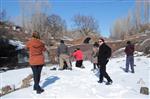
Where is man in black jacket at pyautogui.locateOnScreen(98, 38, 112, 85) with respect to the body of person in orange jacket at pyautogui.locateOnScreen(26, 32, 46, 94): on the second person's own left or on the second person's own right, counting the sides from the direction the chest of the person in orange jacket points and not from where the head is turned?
on the second person's own right

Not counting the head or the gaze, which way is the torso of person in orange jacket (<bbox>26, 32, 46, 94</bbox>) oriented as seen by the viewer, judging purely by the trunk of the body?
away from the camera
